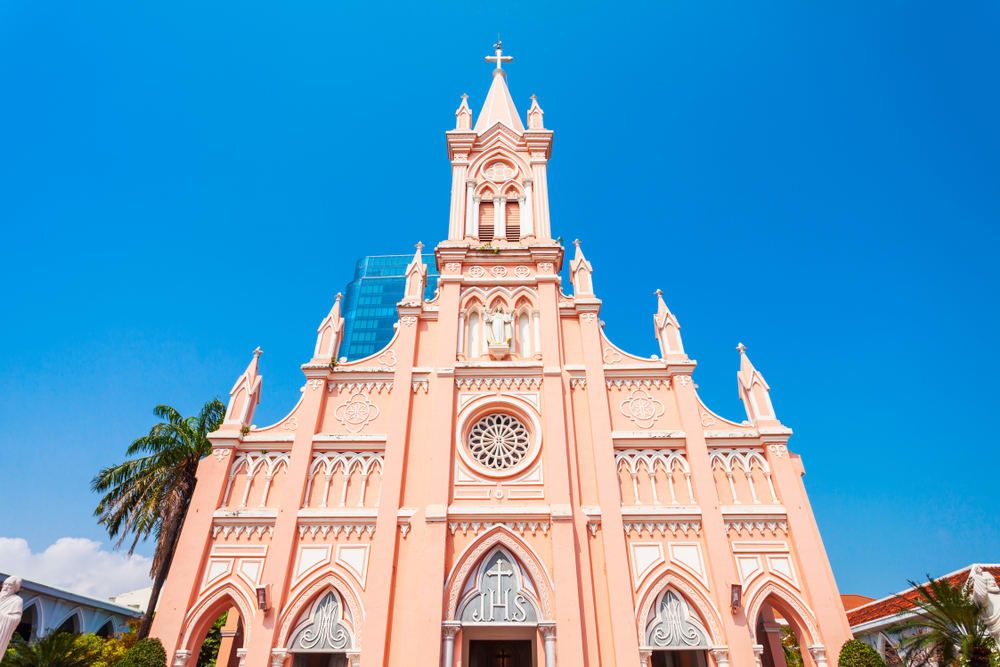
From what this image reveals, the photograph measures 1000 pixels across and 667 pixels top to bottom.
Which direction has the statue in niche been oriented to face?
toward the camera

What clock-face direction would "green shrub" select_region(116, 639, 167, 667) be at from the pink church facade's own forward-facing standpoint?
The green shrub is roughly at 3 o'clock from the pink church facade.

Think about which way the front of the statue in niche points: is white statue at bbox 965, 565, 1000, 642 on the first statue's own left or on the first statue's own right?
on the first statue's own left

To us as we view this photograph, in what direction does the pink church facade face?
facing the viewer

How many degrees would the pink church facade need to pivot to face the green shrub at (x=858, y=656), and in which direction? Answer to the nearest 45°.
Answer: approximately 90° to its left

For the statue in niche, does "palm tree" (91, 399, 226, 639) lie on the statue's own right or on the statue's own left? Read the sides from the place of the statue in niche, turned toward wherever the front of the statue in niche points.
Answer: on the statue's own right
